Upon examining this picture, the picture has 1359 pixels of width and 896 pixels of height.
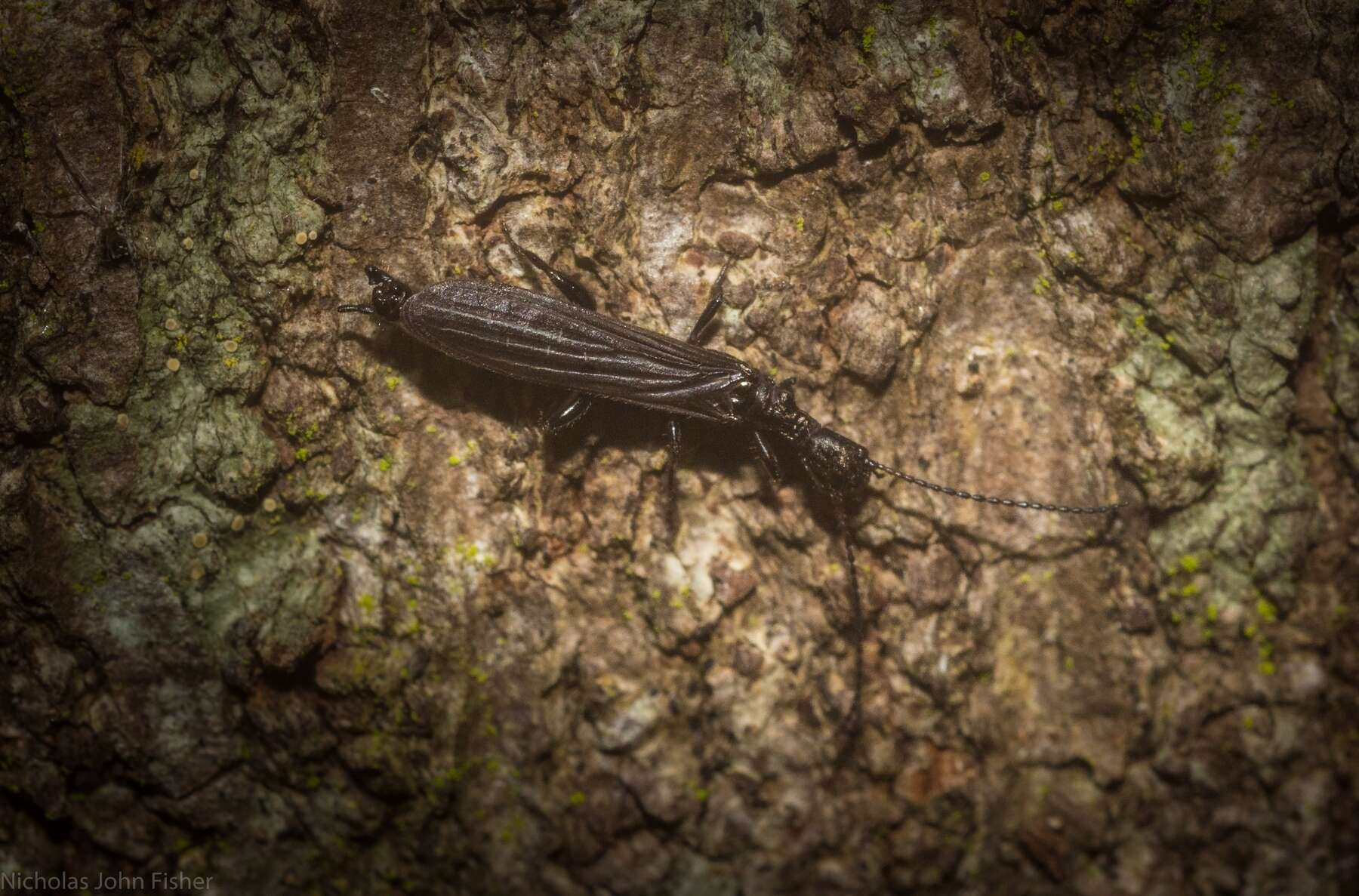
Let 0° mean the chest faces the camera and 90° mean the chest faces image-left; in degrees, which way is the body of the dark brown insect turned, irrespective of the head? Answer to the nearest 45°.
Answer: approximately 270°
